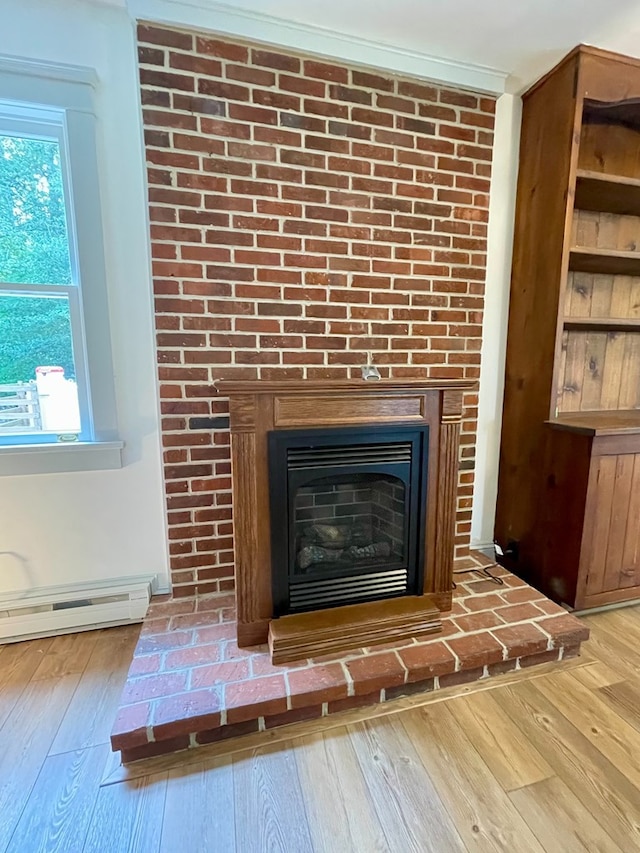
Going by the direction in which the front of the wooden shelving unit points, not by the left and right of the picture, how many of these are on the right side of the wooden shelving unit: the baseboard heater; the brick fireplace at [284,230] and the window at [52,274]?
3

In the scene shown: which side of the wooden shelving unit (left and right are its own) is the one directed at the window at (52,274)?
right

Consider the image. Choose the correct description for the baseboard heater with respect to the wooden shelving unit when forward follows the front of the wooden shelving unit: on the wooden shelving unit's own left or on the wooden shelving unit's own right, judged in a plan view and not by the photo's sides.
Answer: on the wooden shelving unit's own right

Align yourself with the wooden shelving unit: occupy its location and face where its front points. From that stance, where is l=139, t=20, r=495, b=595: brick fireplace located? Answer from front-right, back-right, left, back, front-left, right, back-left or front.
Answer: right
